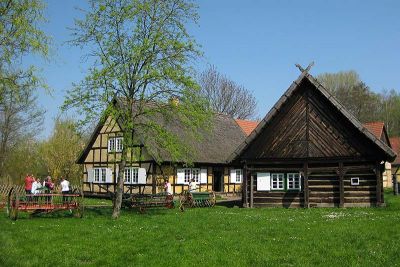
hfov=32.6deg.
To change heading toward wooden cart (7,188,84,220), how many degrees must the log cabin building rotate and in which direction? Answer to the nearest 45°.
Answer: approximately 45° to its right

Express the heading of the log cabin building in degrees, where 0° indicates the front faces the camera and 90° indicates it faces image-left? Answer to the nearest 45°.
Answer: approximately 0°

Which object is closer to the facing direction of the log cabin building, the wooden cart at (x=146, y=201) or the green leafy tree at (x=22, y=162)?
the wooden cart

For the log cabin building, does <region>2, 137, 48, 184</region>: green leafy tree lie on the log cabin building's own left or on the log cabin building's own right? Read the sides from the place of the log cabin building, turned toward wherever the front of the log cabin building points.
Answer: on the log cabin building's own right

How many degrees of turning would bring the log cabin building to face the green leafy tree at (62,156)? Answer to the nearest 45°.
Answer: approximately 135° to its right

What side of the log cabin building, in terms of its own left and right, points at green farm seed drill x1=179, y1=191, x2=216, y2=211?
right

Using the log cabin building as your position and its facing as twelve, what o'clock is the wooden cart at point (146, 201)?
The wooden cart is roughly at 2 o'clock from the log cabin building.
